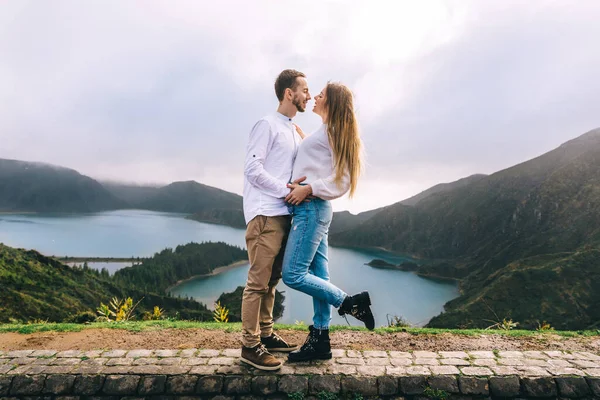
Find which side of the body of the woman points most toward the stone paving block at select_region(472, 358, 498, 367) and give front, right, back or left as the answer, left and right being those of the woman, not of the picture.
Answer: back

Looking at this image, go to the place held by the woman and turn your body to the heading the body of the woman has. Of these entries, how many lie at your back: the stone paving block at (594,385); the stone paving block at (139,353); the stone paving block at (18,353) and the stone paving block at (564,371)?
2

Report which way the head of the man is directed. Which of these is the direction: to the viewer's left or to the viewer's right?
to the viewer's right

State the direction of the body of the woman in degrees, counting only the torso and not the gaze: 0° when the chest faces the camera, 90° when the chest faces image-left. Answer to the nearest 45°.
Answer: approximately 90°

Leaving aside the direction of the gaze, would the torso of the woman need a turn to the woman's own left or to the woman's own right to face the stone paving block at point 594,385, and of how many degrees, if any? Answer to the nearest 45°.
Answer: approximately 180°

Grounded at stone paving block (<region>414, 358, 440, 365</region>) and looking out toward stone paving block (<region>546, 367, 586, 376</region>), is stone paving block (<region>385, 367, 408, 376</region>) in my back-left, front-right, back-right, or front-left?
back-right

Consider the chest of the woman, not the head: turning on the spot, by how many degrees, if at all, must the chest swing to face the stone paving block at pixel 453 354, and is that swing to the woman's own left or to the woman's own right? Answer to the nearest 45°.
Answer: approximately 135° to the woman's own right

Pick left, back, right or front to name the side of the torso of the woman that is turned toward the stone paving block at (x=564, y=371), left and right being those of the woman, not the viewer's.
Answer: back

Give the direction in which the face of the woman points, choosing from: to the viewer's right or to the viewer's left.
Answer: to the viewer's left
